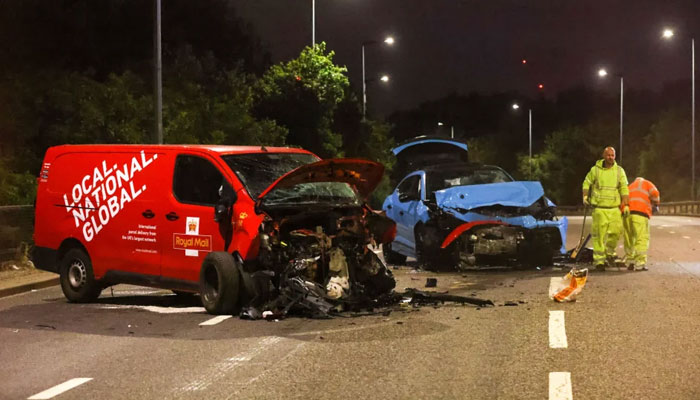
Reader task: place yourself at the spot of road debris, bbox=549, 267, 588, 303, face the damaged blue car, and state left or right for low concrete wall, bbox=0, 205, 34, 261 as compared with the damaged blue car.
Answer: left

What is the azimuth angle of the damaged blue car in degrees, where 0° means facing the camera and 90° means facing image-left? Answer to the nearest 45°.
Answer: approximately 315°

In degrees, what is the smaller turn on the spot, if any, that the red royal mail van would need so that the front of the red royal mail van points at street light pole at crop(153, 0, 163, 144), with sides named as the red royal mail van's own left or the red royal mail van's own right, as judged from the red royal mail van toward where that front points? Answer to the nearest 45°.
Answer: approximately 135° to the red royal mail van's own left

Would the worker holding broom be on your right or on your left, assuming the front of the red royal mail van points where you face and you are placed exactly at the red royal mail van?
on your left

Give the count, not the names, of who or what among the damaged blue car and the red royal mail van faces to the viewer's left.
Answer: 0

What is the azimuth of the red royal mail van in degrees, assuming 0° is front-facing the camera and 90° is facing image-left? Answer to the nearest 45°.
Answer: approximately 315°

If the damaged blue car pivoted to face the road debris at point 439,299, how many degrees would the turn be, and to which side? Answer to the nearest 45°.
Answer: approximately 45° to its right

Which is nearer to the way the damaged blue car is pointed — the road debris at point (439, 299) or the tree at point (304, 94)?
the road debris

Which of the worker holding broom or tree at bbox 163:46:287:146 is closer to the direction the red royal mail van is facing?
the worker holding broom

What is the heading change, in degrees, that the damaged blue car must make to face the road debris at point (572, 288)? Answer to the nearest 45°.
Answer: approximately 45° to its right

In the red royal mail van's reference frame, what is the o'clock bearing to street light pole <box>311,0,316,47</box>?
The street light pole is roughly at 8 o'clock from the red royal mail van.

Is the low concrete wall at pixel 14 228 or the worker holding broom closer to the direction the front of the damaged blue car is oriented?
the worker holding broom
